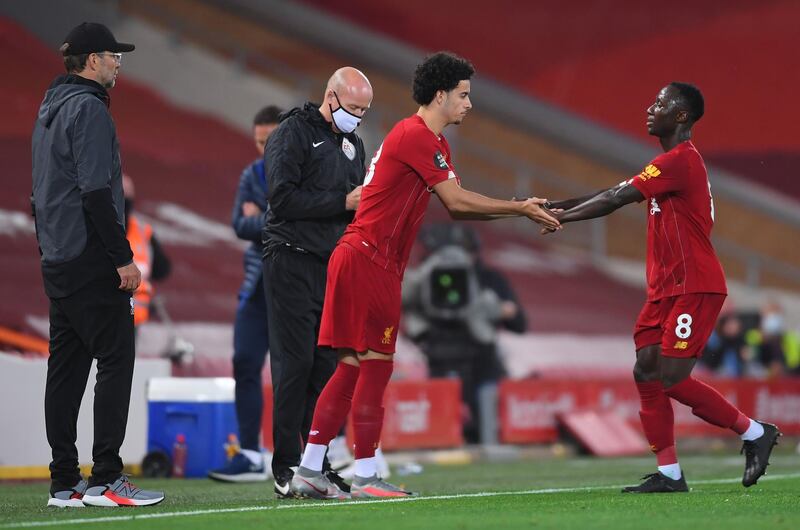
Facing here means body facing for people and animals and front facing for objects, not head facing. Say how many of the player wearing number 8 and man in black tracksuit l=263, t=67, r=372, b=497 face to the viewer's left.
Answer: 1

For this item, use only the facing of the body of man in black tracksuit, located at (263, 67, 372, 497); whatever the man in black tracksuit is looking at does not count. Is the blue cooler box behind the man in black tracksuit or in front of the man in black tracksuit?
behind

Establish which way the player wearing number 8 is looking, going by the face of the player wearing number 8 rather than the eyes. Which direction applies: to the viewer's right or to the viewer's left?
to the viewer's left

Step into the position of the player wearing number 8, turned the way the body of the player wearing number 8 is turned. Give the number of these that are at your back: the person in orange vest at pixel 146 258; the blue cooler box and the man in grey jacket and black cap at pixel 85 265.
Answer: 0

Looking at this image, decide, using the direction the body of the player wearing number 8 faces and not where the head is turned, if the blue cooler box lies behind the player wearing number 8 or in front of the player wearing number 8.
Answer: in front

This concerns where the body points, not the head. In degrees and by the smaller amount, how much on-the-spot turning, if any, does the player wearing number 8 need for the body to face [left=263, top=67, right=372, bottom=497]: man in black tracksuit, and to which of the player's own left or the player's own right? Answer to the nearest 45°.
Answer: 0° — they already face them

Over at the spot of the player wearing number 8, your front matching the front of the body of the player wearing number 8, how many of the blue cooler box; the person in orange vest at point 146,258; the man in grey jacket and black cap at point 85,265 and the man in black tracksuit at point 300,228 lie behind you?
0

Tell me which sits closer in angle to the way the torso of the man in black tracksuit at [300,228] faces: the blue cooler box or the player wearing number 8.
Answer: the player wearing number 8

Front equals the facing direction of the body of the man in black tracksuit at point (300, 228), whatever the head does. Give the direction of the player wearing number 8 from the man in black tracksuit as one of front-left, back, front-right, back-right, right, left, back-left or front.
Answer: front-left

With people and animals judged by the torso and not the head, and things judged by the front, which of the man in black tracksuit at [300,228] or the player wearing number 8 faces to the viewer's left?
the player wearing number 8

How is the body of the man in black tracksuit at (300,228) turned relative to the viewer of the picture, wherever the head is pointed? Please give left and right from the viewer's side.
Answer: facing the viewer and to the right of the viewer

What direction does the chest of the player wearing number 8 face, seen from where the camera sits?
to the viewer's left

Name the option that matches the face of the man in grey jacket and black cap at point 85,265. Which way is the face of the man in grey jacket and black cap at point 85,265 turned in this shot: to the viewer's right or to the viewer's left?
to the viewer's right

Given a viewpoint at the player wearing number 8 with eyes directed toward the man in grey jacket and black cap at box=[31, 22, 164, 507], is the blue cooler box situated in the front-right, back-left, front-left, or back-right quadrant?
front-right
